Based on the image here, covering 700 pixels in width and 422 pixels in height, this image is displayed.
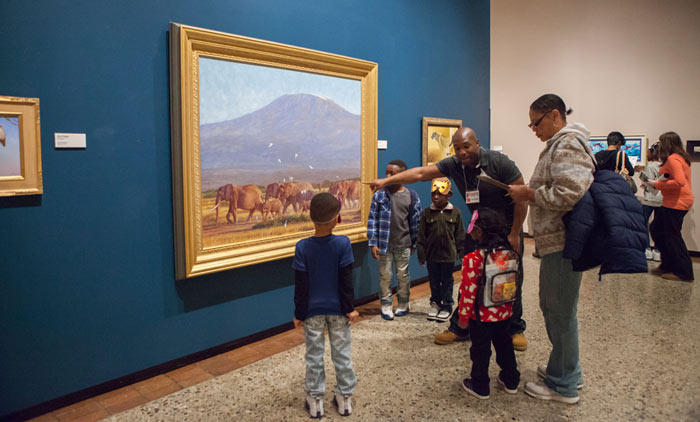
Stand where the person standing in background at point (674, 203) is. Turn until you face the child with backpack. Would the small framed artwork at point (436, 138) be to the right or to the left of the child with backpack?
right

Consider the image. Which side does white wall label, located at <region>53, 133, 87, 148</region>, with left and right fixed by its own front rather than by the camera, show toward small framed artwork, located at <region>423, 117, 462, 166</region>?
left

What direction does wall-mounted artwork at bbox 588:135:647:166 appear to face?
toward the camera

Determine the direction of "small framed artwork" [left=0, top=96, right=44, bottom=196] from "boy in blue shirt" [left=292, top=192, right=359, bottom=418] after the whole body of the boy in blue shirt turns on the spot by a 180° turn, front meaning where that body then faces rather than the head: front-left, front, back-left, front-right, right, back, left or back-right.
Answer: right

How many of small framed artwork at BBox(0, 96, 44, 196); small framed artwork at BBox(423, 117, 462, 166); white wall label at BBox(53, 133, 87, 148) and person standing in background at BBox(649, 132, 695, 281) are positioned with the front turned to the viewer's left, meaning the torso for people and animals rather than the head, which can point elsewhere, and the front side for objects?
1

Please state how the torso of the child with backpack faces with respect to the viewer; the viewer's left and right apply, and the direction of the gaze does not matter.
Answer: facing away from the viewer and to the left of the viewer

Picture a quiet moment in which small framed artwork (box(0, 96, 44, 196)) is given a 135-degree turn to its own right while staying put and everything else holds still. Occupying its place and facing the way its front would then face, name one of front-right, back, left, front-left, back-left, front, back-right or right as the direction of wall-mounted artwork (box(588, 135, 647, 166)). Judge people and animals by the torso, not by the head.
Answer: back-right

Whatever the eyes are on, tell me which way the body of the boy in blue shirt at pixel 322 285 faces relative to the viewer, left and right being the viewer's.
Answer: facing away from the viewer

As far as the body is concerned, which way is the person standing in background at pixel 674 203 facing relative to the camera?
to the viewer's left

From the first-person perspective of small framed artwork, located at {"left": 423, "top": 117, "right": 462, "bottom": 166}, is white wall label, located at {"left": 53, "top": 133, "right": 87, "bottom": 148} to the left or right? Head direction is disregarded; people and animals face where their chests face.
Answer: on its right

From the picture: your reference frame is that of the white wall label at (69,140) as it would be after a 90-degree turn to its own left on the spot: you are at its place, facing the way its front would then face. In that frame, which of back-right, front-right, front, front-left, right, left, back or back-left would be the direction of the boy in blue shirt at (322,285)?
front-right

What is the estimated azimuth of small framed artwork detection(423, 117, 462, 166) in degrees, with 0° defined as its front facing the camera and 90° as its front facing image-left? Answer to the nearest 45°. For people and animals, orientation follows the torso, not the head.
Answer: approximately 315°

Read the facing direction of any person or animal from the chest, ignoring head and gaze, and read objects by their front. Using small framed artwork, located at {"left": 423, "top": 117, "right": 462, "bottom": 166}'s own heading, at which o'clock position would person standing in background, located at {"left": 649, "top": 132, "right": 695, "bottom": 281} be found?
The person standing in background is roughly at 10 o'clock from the small framed artwork.

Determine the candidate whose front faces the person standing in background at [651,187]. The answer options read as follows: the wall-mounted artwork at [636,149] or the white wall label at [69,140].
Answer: the wall-mounted artwork

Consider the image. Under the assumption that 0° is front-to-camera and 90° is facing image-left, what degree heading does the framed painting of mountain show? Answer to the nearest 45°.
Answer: approximately 315°

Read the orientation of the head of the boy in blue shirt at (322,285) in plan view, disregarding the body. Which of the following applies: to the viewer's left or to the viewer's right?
to the viewer's left

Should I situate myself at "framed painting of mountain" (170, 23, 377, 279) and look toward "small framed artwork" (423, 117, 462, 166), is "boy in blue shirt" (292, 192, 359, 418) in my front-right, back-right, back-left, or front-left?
back-right

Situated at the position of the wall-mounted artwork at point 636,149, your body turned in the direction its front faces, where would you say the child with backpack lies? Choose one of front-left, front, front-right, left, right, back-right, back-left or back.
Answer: front
